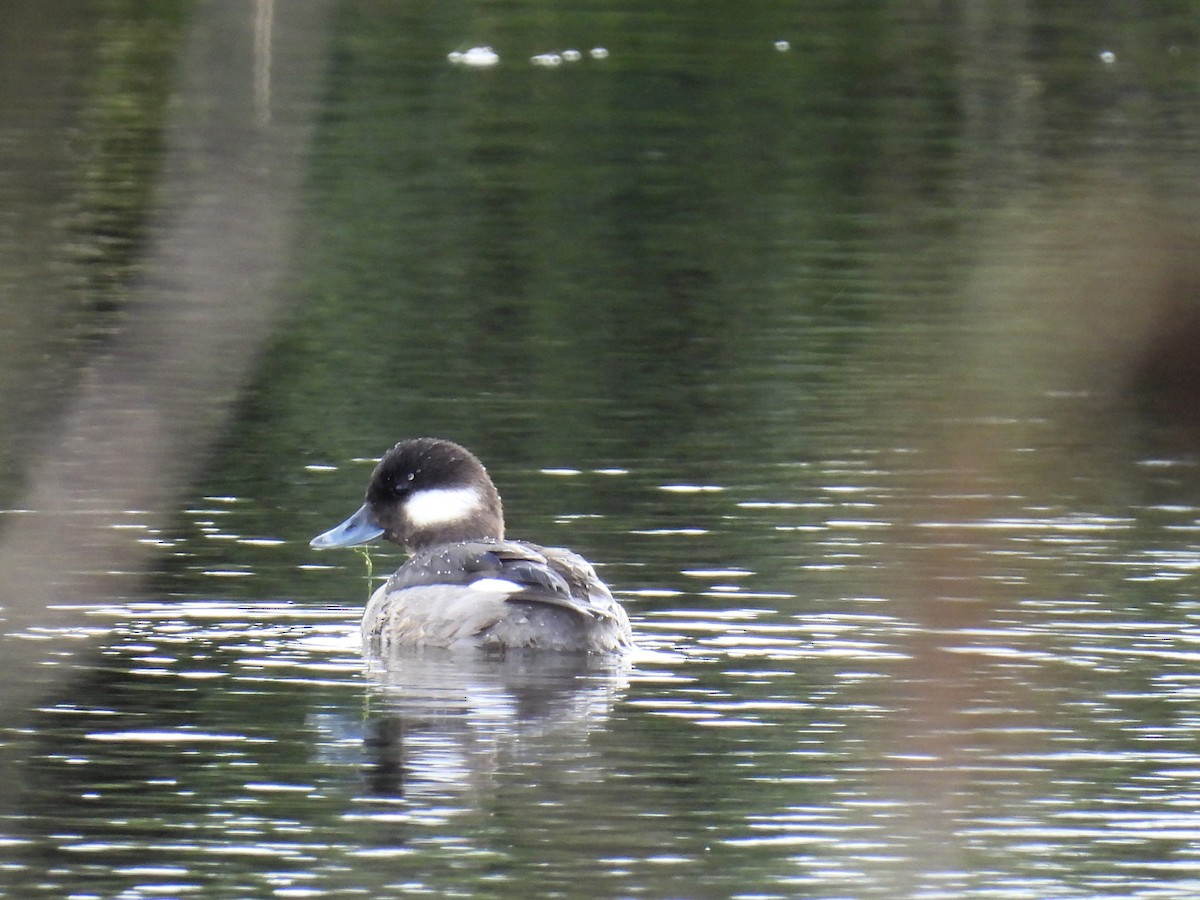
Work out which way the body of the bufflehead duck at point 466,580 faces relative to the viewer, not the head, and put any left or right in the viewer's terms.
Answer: facing to the left of the viewer
